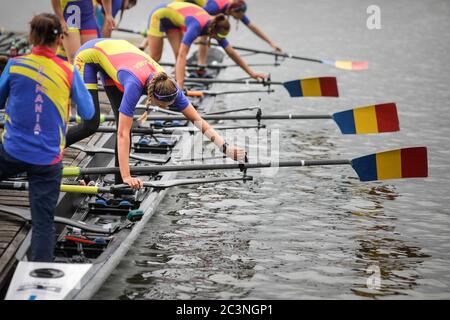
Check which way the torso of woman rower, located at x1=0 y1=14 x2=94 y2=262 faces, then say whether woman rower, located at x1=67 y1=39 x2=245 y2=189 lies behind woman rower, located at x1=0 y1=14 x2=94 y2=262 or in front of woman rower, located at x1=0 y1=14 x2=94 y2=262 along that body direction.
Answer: in front

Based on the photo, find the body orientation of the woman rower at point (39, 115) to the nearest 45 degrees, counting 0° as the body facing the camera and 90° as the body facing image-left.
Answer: approximately 180°

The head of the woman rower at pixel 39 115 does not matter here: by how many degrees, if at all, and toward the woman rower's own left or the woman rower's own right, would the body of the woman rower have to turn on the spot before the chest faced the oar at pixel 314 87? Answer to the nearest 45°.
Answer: approximately 45° to the woman rower's own right

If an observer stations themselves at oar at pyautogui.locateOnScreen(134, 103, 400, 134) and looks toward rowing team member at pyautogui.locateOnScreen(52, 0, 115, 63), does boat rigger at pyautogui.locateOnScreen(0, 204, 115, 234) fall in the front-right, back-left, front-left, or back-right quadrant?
front-left

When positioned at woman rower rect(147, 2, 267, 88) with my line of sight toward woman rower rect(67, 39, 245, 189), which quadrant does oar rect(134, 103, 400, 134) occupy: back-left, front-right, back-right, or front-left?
front-left

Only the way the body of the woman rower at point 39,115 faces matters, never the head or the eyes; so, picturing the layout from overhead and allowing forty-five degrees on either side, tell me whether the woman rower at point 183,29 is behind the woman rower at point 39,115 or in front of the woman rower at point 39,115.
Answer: in front
